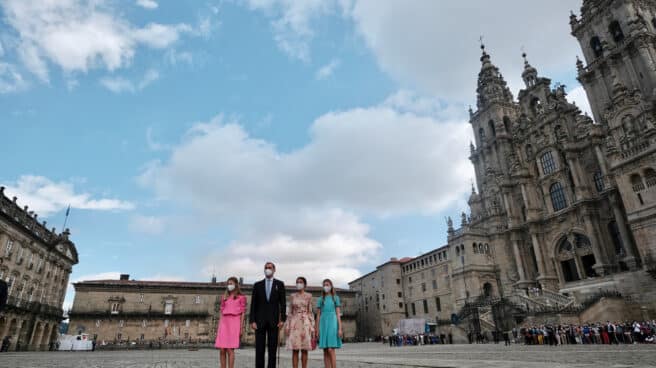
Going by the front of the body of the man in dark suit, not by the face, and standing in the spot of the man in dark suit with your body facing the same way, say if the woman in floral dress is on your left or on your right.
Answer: on your left

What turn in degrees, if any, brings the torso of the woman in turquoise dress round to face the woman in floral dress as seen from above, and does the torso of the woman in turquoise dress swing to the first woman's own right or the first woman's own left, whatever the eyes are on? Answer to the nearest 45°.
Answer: approximately 45° to the first woman's own right

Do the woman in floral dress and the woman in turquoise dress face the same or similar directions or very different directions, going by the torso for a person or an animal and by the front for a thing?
same or similar directions

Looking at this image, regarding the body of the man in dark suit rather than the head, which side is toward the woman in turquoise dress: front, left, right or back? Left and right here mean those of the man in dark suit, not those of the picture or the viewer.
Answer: left

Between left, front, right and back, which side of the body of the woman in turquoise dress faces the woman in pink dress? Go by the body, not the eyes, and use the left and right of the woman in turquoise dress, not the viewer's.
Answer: right

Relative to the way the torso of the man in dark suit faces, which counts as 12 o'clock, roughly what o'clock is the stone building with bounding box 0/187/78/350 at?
The stone building is roughly at 5 o'clock from the man in dark suit.

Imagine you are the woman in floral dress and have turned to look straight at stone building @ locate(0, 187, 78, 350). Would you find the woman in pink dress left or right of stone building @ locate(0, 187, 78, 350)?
left

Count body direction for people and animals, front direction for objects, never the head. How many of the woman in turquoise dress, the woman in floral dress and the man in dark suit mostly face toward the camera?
3

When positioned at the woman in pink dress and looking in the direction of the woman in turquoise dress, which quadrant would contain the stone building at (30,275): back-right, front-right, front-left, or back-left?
back-left

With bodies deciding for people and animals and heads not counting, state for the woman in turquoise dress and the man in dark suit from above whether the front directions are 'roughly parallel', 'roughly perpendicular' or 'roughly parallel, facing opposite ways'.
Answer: roughly parallel

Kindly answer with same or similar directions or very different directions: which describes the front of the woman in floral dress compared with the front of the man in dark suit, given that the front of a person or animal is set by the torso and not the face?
same or similar directions

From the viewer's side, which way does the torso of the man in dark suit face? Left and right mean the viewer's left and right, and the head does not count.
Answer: facing the viewer

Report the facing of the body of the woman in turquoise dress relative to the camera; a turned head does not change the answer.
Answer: toward the camera

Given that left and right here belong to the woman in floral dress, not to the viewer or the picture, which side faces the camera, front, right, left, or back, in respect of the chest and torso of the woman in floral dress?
front

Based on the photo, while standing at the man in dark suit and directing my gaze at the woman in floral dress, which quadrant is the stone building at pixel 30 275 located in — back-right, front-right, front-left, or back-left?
back-left

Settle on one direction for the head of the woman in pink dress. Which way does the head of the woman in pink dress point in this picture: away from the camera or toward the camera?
toward the camera
